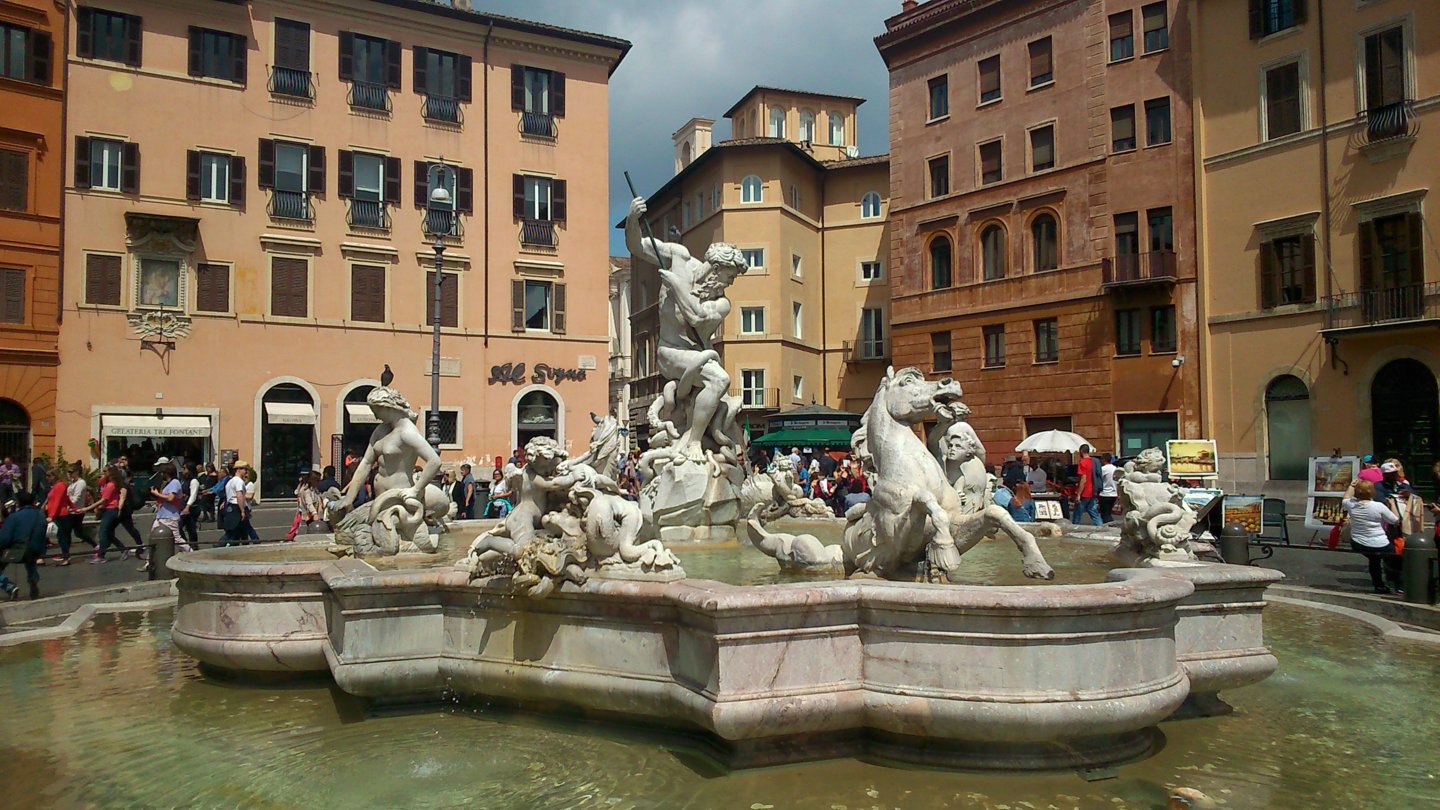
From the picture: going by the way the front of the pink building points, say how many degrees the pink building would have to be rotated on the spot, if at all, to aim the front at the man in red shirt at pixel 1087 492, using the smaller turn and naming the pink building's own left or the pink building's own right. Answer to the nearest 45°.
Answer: approximately 45° to the pink building's own left

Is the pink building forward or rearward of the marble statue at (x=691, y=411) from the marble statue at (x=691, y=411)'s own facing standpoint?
rearward

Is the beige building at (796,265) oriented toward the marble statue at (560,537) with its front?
yes

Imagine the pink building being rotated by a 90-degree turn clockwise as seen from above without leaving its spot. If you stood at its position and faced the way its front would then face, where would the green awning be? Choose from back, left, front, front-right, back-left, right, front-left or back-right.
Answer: back

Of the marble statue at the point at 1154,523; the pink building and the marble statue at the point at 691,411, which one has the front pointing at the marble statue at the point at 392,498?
the pink building

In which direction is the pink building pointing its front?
toward the camera

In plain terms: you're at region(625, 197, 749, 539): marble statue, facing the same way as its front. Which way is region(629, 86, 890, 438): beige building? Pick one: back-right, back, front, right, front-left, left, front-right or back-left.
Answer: back-left

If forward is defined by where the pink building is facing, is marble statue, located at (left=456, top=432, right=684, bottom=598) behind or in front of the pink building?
in front

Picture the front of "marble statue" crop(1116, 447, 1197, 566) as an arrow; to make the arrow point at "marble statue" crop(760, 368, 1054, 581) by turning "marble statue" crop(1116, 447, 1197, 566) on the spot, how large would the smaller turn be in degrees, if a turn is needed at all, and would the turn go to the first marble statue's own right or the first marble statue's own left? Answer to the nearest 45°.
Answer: approximately 90° to the first marble statue's own right

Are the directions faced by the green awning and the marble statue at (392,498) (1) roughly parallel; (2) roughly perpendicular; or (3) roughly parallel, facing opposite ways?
roughly parallel

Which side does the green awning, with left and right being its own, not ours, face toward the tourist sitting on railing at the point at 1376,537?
front

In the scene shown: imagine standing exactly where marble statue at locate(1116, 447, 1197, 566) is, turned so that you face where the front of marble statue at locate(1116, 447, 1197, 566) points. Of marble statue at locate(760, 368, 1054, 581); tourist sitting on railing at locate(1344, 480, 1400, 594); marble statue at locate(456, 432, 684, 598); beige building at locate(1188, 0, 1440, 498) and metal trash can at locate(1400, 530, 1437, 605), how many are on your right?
2

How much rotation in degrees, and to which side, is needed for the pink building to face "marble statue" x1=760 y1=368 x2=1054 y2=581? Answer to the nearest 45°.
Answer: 0° — it already faces it

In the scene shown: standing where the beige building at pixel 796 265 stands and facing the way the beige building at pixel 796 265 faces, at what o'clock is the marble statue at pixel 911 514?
The marble statue is roughly at 12 o'clock from the beige building.
